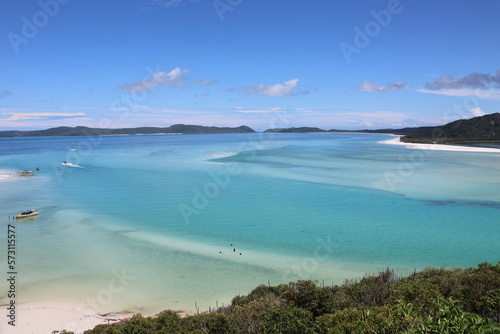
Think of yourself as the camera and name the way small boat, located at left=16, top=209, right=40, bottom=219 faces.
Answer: facing to the right of the viewer
